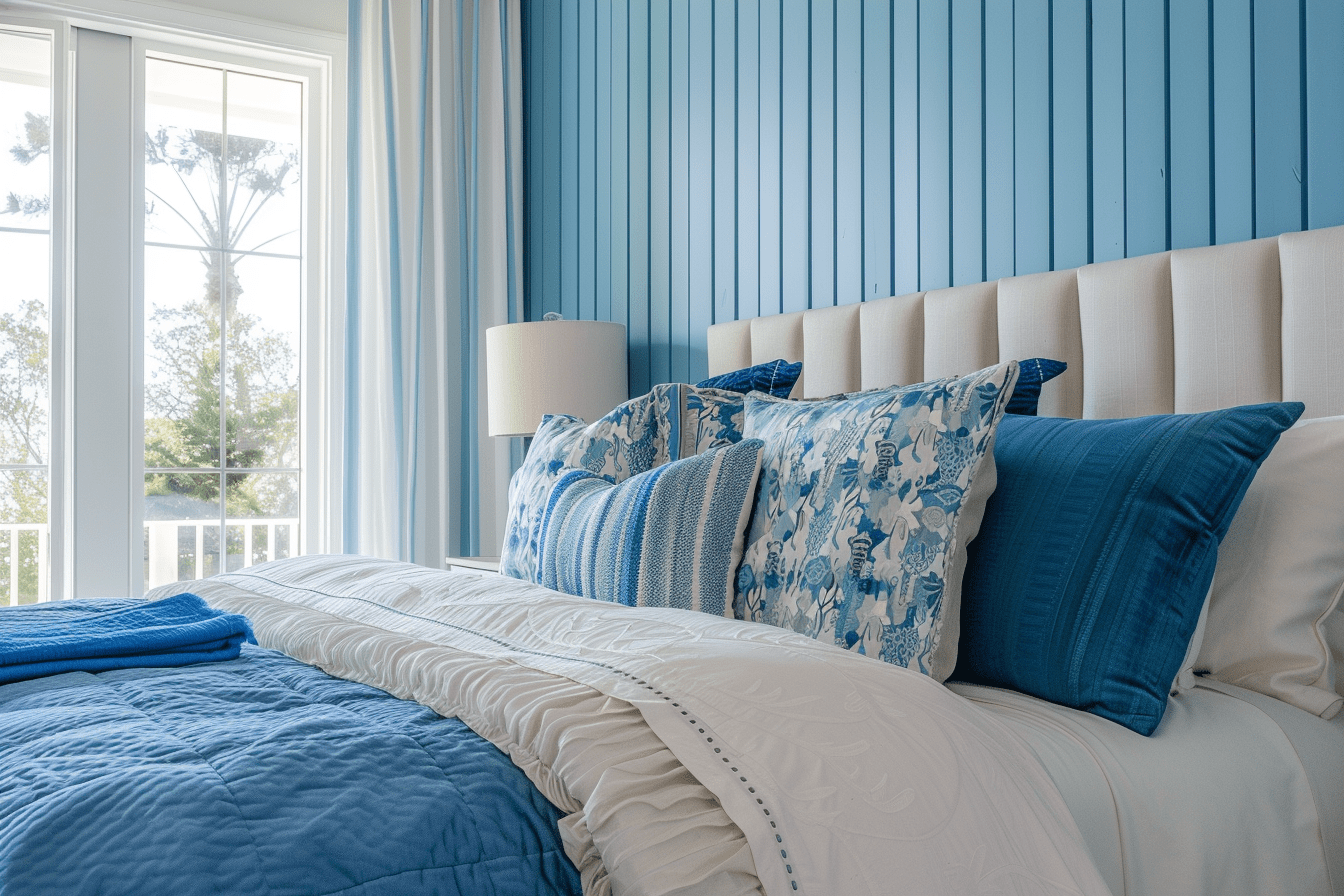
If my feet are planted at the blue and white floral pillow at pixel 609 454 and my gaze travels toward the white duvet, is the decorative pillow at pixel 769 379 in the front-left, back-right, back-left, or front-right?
back-left

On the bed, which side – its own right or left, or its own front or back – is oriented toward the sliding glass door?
right

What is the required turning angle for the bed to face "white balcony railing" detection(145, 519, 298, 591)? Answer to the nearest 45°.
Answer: approximately 90° to its right

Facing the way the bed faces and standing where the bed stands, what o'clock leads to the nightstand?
The nightstand is roughly at 4 o'clock from the bed.

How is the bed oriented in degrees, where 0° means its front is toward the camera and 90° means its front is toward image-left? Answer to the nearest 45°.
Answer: approximately 45°
